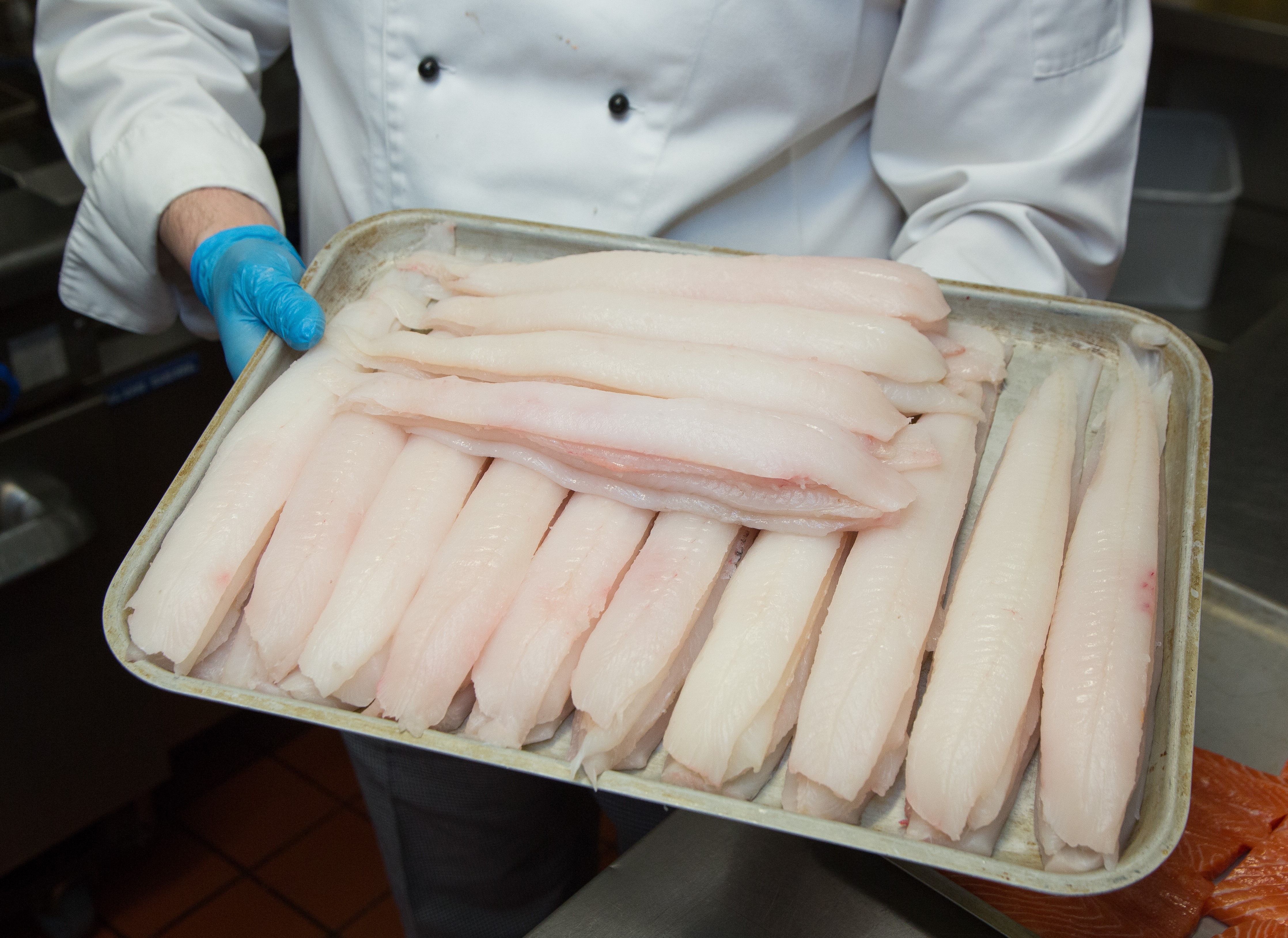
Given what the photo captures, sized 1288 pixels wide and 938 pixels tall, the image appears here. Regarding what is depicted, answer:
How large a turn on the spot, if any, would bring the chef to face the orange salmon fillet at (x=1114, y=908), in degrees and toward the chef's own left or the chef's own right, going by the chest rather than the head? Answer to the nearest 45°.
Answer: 0° — they already face it

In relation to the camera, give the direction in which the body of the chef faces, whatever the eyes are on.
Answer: toward the camera

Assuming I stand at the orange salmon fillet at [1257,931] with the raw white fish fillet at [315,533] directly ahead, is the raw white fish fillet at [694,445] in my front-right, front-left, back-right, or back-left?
front-right

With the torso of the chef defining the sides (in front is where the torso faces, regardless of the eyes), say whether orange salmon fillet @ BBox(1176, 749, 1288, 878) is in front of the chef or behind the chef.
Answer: in front

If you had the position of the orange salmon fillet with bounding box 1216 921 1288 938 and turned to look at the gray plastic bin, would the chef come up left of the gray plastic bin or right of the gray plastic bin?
left
